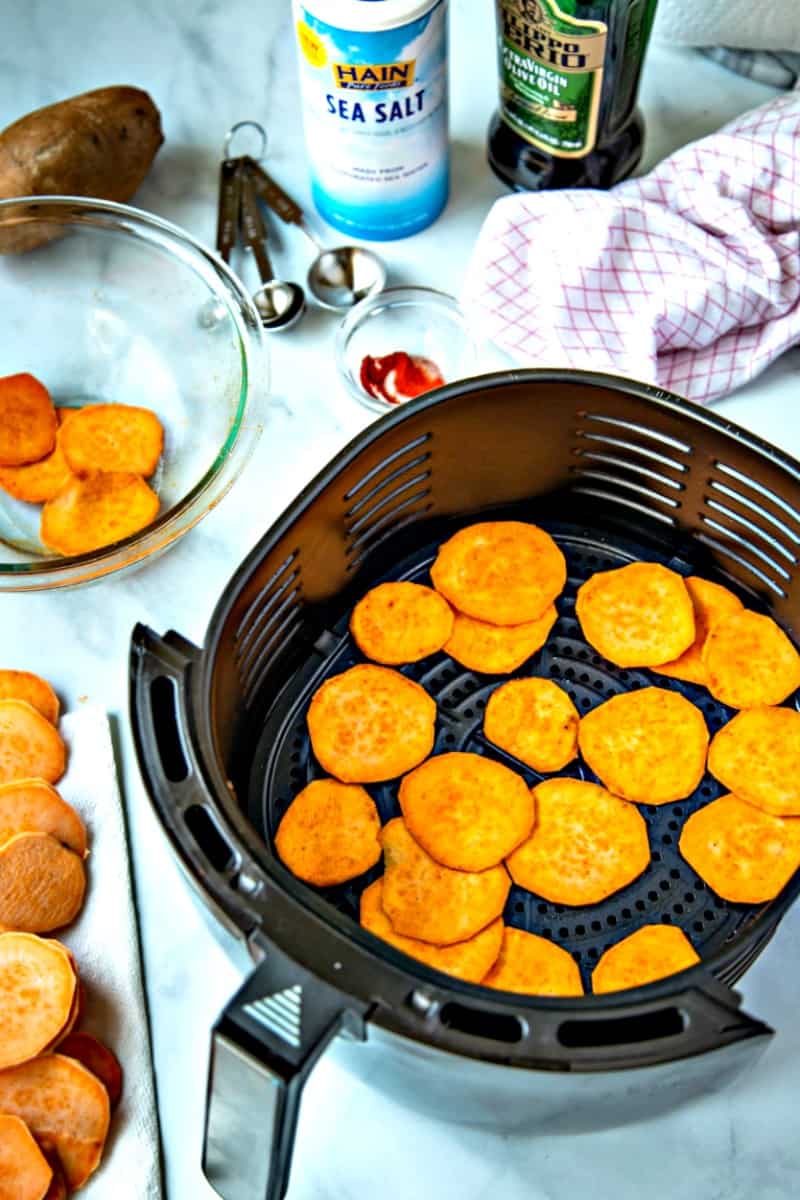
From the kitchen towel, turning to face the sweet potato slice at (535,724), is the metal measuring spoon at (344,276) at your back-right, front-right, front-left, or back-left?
front-right

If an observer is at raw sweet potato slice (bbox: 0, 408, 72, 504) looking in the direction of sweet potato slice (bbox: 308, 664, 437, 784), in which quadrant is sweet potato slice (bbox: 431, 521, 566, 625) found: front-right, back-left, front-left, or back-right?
front-left

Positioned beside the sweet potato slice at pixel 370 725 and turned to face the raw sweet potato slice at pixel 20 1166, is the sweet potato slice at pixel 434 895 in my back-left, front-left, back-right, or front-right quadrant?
front-left

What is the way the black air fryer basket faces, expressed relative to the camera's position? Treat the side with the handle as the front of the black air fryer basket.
facing the viewer and to the left of the viewer
